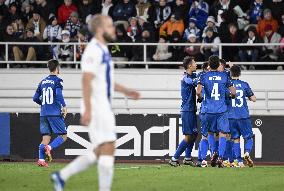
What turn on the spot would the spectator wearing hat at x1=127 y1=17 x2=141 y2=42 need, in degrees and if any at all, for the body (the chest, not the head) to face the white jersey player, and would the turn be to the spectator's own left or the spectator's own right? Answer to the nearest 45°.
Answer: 0° — they already face them

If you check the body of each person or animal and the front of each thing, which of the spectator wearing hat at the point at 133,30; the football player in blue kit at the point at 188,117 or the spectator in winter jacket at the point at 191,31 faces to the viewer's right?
the football player in blue kit

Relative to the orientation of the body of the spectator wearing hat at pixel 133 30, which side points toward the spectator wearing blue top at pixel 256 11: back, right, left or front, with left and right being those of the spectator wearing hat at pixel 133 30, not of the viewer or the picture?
left

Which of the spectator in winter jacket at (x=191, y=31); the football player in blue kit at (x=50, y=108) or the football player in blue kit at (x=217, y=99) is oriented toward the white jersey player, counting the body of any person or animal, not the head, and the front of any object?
the spectator in winter jacket

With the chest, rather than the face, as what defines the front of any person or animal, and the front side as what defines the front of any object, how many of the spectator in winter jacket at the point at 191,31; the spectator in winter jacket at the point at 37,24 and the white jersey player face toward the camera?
2

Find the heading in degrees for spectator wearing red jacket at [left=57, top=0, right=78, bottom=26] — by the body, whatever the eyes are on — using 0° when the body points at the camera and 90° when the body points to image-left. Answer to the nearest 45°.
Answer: approximately 0°

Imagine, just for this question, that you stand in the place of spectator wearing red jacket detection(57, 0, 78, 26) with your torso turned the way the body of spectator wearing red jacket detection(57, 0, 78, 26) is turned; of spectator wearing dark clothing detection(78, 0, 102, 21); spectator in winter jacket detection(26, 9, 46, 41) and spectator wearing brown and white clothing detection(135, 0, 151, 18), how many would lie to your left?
2

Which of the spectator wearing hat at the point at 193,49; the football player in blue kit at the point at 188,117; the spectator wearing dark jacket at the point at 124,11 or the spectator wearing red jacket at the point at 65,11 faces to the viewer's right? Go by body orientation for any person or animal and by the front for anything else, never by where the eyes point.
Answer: the football player in blue kit

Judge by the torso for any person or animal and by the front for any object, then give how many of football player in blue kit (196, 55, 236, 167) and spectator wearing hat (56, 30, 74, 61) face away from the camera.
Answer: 1

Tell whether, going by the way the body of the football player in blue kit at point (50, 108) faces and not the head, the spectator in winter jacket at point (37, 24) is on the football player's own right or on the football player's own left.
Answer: on the football player's own left

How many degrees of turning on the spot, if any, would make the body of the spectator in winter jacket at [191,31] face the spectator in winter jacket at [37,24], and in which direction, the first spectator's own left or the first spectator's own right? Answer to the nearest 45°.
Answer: approximately 90° to the first spectator's own right

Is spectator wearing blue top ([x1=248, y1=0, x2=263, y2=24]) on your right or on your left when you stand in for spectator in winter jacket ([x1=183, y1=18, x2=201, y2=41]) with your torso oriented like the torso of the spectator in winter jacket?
on your left

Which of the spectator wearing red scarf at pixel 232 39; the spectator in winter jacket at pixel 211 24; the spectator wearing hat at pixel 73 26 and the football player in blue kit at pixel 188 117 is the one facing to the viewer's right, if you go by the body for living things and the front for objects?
the football player in blue kit
